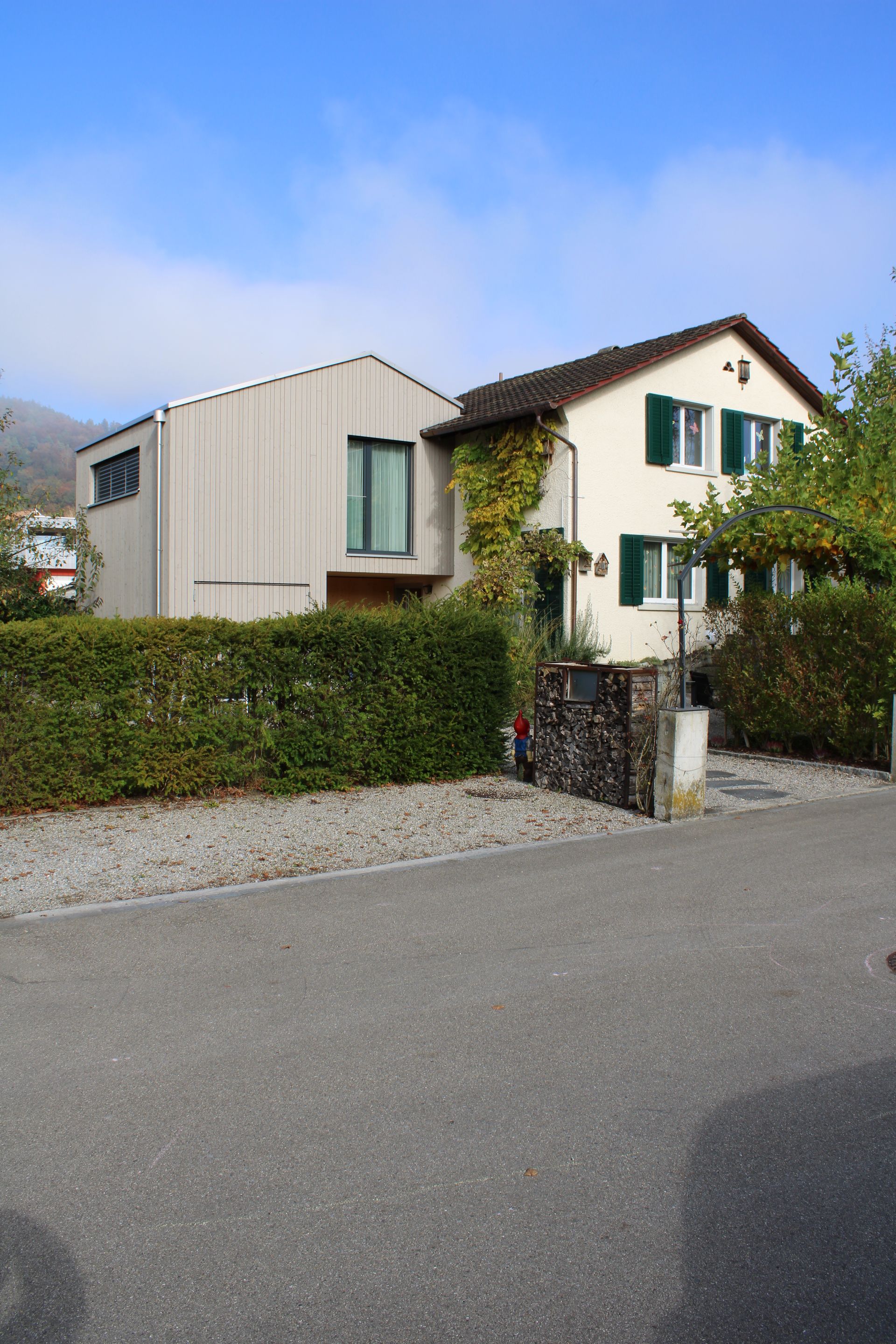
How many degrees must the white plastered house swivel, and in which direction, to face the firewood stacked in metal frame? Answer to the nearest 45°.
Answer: approximately 45° to its right

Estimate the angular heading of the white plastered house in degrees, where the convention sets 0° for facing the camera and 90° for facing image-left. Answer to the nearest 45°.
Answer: approximately 315°

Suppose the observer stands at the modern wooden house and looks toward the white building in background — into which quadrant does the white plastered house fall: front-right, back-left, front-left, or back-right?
back-right

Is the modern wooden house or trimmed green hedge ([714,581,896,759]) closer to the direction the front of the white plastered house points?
the trimmed green hedge

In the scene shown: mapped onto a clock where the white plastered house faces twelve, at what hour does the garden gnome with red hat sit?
The garden gnome with red hat is roughly at 2 o'clock from the white plastered house.

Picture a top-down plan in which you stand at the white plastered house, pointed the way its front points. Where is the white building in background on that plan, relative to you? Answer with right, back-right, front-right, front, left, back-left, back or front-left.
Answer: back-right

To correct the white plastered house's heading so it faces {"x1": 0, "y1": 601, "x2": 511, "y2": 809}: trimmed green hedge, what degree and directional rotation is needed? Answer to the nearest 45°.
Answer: approximately 45° to its right

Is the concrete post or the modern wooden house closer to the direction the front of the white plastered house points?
the concrete post

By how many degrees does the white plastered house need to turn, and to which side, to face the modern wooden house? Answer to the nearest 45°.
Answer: approximately 135° to its right
